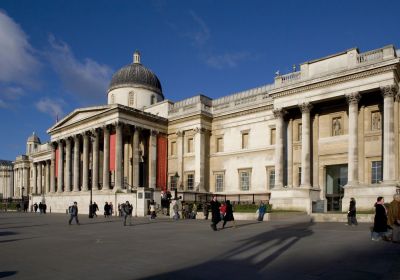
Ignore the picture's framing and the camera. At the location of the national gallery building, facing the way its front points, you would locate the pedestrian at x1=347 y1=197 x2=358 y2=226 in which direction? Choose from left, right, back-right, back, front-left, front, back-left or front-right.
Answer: front-left

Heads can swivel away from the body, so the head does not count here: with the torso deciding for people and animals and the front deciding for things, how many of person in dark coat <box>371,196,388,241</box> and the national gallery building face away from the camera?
0

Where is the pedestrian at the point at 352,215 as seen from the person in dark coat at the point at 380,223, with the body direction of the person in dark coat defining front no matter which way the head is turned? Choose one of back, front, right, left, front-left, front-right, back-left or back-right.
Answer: right

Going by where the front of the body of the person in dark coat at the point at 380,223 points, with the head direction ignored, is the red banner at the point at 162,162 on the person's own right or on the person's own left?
on the person's own right

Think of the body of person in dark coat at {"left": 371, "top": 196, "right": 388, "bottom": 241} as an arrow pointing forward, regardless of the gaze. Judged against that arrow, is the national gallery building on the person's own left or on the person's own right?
on the person's own right
